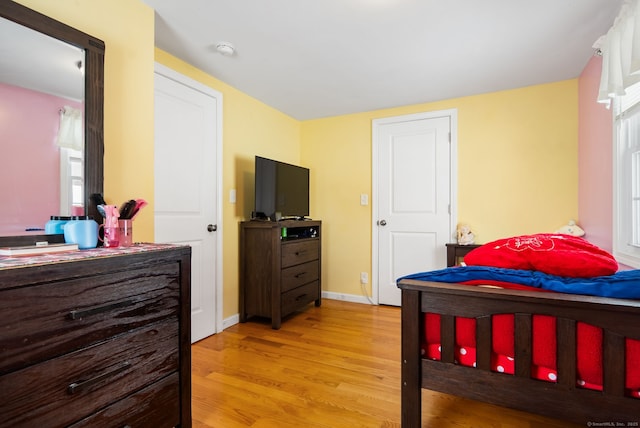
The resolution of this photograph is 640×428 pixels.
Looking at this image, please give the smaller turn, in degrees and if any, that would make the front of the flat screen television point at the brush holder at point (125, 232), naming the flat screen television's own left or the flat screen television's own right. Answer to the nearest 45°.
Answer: approximately 90° to the flat screen television's own right

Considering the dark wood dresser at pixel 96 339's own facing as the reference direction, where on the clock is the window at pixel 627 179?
The window is roughly at 11 o'clock from the dark wood dresser.

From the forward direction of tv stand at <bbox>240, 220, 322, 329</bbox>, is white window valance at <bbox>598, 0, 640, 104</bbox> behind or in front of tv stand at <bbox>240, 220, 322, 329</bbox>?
in front

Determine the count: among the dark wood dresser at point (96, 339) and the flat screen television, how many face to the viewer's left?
0

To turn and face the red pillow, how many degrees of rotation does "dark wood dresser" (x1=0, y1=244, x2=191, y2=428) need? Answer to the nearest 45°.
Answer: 0° — it already faces it

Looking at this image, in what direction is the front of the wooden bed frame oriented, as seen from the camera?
facing the viewer and to the left of the viewer

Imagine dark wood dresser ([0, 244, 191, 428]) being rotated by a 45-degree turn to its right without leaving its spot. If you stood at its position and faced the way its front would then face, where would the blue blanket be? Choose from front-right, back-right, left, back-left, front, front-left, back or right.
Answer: front-left

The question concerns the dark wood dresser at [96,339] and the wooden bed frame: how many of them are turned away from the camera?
0

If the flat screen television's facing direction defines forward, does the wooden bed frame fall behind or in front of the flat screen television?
in front

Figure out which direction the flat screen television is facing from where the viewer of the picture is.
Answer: facing the viewer and to the right of the viewer

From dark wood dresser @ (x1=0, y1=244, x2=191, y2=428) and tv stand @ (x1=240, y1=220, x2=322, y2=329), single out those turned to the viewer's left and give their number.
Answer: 0

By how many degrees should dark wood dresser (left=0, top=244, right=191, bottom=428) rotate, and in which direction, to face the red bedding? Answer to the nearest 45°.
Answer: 0° — it already faces it
